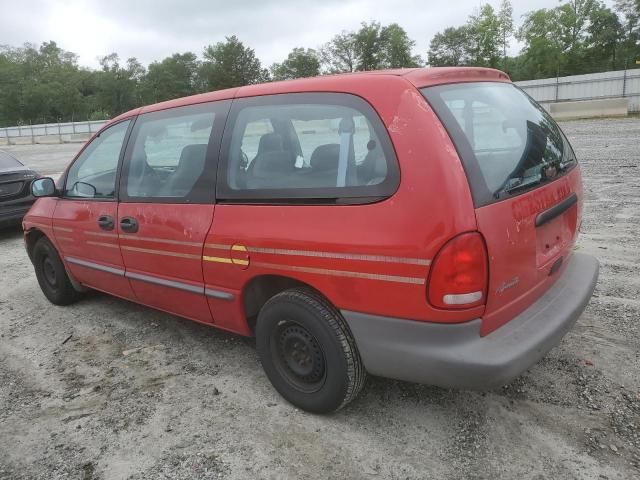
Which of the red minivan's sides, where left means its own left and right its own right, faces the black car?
front

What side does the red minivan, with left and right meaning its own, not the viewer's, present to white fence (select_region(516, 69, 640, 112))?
right

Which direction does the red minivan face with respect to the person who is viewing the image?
facing away from the viewer and to the left of the viewer

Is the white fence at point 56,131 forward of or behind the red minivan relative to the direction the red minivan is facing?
forward
